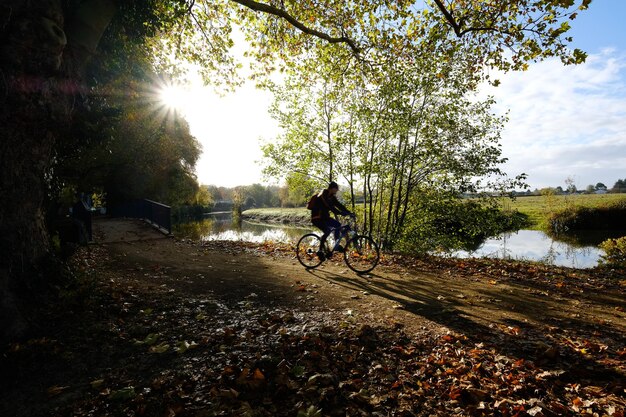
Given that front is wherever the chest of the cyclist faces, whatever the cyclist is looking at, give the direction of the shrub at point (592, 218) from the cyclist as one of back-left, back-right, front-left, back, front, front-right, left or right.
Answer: front-left

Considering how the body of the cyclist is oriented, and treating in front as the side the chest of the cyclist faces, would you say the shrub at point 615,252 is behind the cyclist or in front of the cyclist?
in front

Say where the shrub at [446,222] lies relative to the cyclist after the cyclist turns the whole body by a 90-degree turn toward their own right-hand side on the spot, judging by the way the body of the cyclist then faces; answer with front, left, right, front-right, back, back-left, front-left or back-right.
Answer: back-left

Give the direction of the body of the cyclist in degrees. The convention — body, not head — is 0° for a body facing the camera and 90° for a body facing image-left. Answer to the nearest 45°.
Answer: approximately 270°
